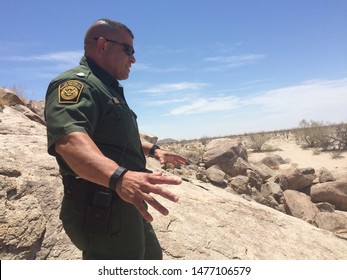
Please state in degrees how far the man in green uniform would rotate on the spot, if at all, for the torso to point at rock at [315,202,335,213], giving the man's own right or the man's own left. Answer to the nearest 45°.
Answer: approximately 45° to the man's own left

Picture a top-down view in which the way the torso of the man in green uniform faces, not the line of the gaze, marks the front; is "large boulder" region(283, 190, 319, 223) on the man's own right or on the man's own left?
on the man's own left

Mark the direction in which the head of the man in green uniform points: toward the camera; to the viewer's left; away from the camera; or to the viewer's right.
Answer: to the viewer's right

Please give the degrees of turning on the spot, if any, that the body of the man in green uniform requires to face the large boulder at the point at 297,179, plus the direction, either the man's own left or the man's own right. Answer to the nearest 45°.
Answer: approximately 45° to the man's own left

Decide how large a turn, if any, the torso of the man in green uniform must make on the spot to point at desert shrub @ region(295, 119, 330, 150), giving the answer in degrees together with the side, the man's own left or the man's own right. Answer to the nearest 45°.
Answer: approximately 45° to the man's own left

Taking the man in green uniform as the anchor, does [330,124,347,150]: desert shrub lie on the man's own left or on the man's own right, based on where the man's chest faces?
on the man's own left

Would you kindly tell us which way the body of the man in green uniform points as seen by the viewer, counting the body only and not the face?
to the viewer's right
